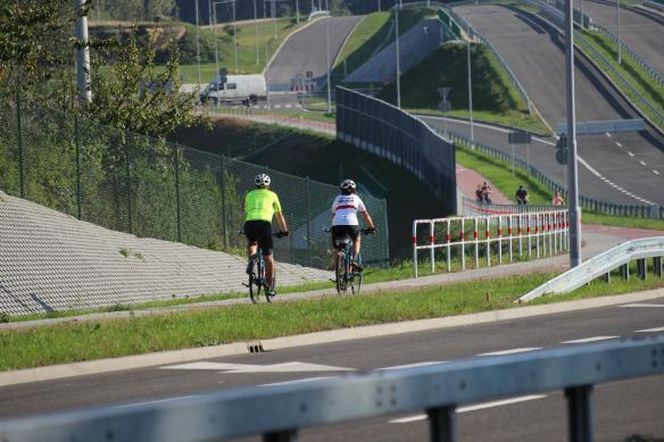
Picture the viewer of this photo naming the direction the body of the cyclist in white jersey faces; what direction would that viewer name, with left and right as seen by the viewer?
facing away from the viewer

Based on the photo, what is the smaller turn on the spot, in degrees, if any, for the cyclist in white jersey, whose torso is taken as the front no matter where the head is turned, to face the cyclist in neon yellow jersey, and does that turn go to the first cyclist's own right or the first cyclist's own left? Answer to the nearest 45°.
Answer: approximately 135° to the first cyclist's own left

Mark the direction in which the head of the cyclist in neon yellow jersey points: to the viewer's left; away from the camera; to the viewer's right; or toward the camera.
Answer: away from the camera

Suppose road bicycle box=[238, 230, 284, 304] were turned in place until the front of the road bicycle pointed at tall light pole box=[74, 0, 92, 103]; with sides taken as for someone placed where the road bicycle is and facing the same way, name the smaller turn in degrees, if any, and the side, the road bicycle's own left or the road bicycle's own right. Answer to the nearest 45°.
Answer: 0° — it already faces it

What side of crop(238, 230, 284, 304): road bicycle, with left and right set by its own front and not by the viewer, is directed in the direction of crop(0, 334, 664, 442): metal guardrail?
back

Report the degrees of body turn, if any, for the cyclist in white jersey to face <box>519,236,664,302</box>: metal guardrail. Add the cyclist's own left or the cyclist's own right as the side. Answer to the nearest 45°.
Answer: approximately 90° to the cyclist's own right

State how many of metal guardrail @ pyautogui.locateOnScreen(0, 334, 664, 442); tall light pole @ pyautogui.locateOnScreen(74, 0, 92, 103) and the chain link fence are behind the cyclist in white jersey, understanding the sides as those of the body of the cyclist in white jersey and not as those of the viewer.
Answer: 1

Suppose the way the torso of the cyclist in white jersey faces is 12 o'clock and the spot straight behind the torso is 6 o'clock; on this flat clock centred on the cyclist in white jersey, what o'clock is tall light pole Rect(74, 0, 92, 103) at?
The tall light pole is roughly at 11 o'clock from the cyclist in white jersey.

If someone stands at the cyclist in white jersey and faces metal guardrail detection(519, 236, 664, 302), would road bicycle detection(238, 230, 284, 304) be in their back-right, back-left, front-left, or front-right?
back-right

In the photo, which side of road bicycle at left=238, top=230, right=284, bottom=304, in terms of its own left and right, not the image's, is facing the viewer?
back

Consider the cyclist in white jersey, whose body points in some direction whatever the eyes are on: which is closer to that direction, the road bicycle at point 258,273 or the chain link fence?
the chain link fence

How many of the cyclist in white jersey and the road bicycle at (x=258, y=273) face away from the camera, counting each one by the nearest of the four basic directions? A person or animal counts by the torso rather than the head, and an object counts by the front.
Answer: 2
